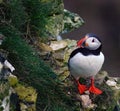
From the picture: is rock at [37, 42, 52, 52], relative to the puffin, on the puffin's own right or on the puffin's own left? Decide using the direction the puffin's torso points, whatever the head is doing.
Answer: on the puffin's own right

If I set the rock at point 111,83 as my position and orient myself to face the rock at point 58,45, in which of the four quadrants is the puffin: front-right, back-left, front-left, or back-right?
front-left

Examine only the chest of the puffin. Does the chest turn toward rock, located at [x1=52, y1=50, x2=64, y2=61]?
no

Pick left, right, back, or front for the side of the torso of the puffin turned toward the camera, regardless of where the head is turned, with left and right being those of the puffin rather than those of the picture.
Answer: front

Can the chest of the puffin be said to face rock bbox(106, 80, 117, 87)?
no

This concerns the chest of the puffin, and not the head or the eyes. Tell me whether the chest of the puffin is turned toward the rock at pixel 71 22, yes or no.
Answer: no
